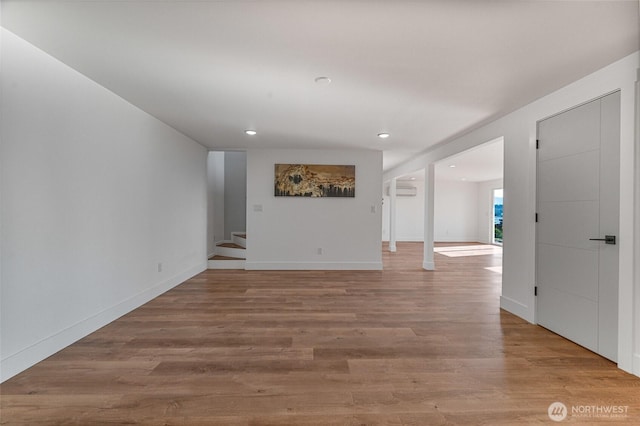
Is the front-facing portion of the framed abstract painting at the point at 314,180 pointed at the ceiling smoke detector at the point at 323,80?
yes

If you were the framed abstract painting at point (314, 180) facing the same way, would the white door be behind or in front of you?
in front

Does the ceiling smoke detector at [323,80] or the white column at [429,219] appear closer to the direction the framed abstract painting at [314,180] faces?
the ceiling smoke detector

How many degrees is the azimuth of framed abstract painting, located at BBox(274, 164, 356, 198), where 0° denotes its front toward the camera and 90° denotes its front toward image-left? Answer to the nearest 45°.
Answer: approximately 0°
